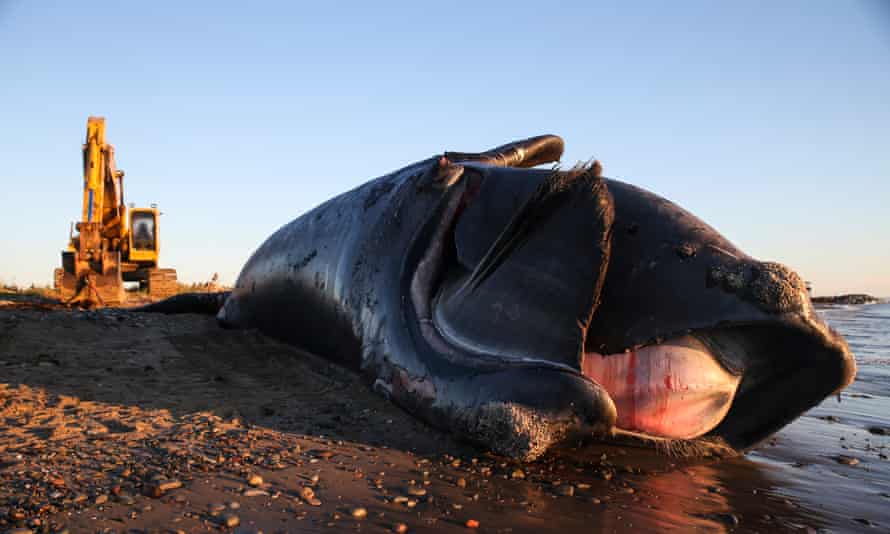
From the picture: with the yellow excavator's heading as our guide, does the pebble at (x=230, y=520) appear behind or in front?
in front

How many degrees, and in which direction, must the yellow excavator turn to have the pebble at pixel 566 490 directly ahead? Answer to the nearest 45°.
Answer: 0° — it already faces it

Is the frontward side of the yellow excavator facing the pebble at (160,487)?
yes

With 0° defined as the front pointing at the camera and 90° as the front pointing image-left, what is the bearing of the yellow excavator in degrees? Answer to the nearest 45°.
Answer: approximately 0°

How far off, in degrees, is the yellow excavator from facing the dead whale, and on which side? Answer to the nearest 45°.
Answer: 0° — it already faces it
